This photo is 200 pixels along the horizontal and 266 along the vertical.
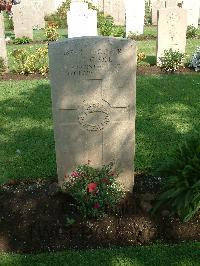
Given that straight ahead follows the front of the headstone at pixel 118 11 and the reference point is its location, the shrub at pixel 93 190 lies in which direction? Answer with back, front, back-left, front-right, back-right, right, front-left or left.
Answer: front

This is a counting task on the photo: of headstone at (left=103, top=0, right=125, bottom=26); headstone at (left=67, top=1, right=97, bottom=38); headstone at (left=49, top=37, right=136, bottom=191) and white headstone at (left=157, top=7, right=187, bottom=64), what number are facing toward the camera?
4

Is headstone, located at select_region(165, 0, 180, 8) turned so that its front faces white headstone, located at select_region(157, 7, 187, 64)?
yes

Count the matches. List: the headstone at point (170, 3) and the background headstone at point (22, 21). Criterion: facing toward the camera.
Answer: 2

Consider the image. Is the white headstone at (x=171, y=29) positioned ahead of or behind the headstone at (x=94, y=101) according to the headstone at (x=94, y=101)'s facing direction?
behind

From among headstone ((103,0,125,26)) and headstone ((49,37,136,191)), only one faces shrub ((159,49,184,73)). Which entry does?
headstone ((103,0,125,26))

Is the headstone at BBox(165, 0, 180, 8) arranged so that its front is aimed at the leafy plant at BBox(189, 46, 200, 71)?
yes

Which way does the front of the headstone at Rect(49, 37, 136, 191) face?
toward the camera

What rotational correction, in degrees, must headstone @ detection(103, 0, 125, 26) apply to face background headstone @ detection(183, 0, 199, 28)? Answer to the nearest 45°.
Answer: approximately 45° to its left

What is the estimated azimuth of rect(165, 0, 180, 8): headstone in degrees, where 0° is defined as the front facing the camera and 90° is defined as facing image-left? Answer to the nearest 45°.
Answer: approximately 0°

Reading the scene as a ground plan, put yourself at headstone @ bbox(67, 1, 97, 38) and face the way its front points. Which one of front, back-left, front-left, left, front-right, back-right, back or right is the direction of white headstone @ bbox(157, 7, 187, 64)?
front-left

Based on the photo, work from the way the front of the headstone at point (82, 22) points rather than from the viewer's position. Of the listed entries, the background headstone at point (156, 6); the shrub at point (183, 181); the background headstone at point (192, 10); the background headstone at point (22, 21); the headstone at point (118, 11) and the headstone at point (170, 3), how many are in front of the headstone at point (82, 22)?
1

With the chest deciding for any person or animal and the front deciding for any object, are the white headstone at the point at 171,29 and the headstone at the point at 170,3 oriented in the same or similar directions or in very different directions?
same or similar directions

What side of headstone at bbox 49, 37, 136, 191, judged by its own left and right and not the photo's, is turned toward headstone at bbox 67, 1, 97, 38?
back

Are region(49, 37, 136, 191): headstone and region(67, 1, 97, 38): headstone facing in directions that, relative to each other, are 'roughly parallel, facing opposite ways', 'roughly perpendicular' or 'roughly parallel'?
roughly parallel

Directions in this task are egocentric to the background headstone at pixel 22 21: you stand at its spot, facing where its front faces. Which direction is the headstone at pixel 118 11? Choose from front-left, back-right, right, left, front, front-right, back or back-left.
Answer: back-left
